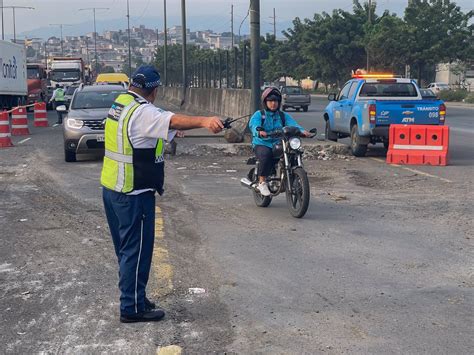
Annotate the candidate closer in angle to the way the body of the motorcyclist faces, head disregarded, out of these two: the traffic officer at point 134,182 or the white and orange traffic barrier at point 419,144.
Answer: the traffic officer

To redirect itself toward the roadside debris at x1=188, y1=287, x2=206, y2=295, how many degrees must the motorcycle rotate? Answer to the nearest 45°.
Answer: approximately 45° to its right

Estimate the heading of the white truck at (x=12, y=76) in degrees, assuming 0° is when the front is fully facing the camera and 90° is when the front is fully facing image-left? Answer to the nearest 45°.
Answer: approximately 45°

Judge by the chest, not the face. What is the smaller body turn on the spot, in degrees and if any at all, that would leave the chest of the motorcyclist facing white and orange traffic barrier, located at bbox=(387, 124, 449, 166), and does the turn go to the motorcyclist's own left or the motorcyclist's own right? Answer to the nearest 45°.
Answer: approximately 90° to the motorcyclist's own left

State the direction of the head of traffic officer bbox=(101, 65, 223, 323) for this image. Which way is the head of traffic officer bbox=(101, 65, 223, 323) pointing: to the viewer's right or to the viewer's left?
to the viewer's right

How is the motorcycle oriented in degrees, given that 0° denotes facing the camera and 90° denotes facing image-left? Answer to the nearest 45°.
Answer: approximately 315°

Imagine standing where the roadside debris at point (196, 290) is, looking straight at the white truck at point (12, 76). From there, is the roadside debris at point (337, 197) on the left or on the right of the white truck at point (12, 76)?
right

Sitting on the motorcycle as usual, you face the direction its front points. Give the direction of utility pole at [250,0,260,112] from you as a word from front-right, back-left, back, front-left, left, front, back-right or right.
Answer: back-left

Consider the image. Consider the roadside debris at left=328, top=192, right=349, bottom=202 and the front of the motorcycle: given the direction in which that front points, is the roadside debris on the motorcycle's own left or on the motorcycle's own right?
on the motorcycle's own left

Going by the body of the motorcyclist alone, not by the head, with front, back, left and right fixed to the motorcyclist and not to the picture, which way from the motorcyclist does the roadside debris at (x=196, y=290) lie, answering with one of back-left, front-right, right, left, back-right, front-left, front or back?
front-right
